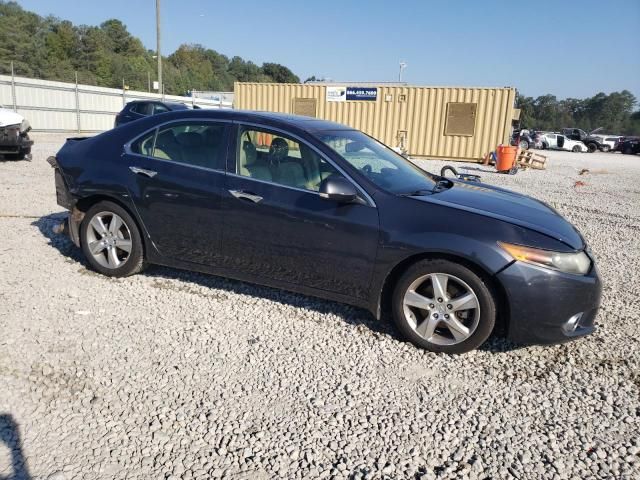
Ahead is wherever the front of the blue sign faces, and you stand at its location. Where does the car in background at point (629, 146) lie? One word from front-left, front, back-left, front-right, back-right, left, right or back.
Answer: back-left

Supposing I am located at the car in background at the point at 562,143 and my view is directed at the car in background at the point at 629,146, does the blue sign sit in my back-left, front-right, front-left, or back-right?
back-right

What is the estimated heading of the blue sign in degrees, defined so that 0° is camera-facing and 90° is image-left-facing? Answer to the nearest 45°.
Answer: approximately 0°

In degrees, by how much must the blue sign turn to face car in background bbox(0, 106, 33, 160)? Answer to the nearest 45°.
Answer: approximately 45° to its right

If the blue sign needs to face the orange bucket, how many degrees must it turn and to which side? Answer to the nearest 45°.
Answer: approximately 45° to its left

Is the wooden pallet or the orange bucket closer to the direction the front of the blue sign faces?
the orange bucket

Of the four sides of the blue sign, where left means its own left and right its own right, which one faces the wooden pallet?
left

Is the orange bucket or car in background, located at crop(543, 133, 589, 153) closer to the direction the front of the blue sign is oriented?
the orange bucket

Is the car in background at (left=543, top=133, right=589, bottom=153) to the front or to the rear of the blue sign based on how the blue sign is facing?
to the rear

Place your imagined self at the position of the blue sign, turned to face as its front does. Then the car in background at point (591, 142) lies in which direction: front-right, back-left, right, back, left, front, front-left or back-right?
back-left

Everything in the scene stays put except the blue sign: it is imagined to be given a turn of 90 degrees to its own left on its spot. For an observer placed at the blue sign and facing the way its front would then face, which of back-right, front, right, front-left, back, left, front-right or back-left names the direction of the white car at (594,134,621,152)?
front-left

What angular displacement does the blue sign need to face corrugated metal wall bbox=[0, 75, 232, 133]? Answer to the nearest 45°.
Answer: approximately 90° to its right
